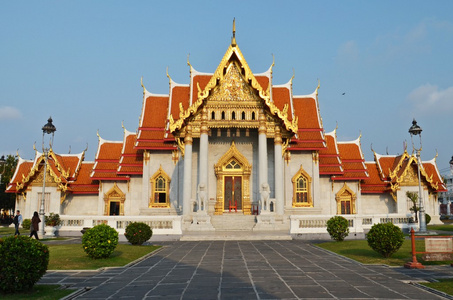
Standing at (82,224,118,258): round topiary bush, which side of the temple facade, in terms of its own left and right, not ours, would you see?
front

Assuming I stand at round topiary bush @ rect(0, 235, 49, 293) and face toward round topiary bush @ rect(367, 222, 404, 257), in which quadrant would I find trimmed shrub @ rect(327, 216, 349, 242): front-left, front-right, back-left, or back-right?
front-left

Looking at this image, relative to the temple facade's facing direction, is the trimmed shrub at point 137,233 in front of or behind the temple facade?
in front

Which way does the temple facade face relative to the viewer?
toward the camera

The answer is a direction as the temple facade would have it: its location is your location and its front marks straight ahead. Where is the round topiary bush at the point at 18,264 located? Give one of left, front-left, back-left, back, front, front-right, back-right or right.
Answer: front

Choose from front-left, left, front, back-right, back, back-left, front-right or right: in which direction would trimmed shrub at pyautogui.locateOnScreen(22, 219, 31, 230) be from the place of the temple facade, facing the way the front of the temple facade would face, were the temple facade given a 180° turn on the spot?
left

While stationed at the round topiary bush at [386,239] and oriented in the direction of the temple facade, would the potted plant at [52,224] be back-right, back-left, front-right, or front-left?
front-left

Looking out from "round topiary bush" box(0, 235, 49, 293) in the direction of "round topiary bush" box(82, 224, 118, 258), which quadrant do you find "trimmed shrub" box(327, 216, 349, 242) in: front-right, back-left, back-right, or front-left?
front-right
